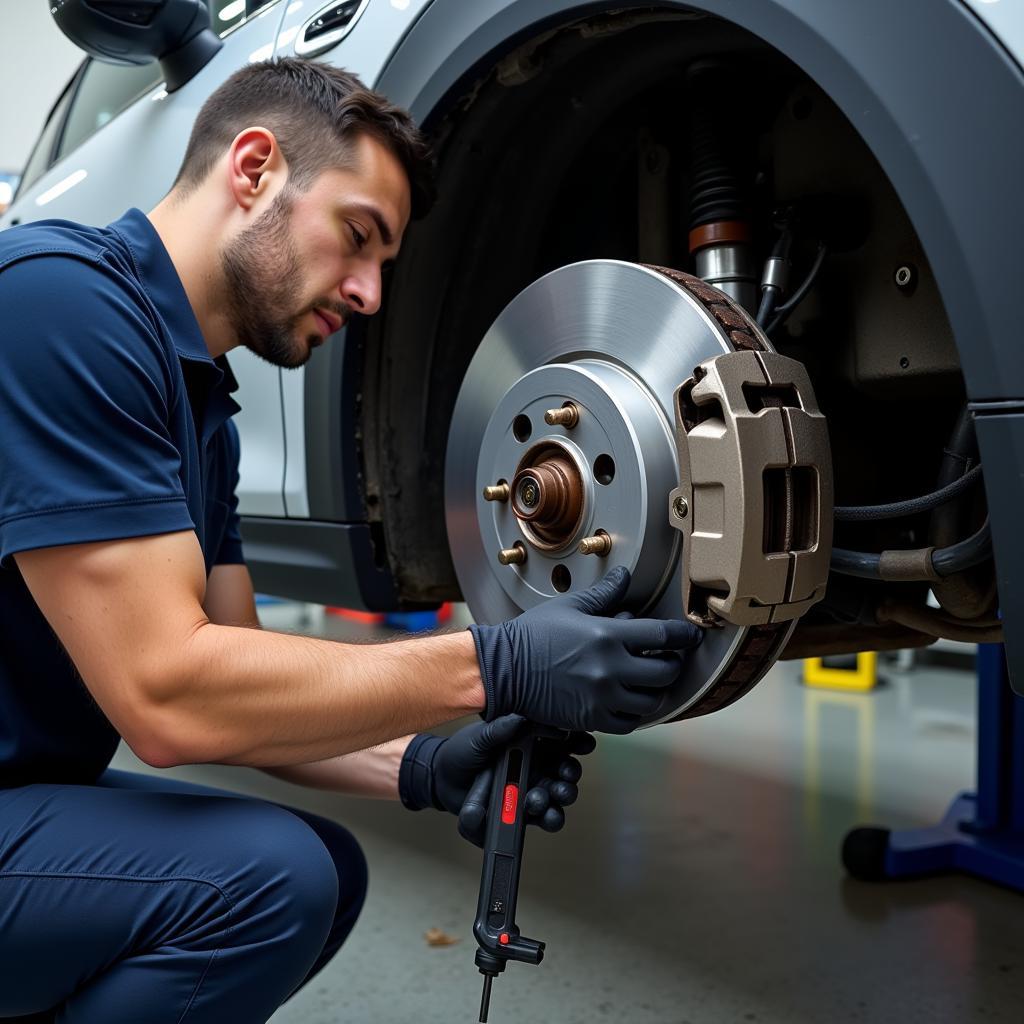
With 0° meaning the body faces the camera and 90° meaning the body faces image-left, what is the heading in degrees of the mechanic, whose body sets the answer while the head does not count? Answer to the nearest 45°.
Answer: approximately 270°

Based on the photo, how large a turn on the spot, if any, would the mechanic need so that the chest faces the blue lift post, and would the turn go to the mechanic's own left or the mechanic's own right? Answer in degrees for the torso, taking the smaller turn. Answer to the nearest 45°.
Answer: approximately 45° to the mechanic's own left

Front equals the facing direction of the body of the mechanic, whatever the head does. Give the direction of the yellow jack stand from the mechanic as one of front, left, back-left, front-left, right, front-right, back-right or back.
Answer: front-left
